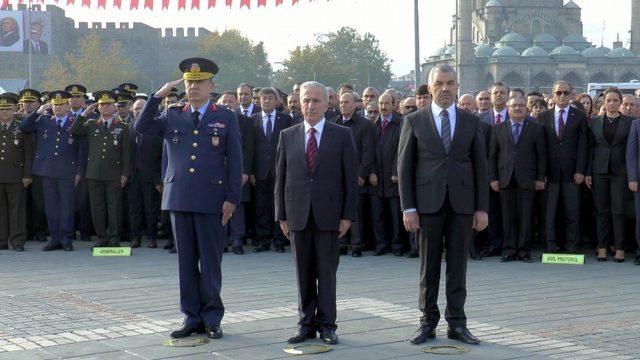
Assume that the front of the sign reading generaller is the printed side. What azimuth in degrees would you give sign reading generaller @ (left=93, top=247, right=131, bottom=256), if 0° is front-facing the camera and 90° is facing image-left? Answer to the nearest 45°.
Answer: approximately 0°

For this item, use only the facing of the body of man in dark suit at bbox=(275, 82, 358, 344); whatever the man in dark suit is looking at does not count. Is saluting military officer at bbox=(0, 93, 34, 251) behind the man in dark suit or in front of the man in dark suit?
behind

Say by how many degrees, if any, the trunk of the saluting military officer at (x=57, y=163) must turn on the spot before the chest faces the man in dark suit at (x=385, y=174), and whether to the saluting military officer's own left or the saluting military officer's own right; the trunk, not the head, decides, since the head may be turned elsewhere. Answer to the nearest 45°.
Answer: approximately 45° to the saluting military officer's own left

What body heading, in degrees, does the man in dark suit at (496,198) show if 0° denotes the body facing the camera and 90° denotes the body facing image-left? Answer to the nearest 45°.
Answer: approximately 0°

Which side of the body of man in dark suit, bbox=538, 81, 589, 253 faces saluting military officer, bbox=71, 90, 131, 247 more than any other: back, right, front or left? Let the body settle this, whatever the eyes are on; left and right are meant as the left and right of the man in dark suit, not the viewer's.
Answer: right

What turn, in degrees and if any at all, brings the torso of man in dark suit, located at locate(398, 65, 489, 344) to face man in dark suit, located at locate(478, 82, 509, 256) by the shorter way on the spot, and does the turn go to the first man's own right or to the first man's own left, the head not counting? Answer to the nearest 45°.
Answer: approximately 180°

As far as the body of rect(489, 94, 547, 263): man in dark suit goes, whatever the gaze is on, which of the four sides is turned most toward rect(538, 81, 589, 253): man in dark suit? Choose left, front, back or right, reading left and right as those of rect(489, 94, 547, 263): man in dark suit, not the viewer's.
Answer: left

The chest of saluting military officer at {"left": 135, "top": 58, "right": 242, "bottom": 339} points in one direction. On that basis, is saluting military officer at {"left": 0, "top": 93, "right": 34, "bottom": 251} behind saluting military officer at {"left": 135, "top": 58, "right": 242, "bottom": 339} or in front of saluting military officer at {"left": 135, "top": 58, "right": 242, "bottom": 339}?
behind

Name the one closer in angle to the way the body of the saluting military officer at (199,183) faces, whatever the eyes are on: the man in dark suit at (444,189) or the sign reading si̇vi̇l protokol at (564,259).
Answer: the man in dark suit
